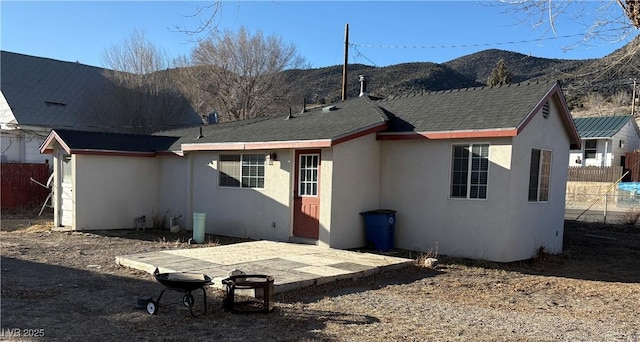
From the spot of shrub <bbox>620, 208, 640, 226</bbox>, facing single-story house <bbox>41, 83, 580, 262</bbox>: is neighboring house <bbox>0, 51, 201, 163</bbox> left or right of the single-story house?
right

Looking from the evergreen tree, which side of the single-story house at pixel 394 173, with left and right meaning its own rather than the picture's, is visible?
back

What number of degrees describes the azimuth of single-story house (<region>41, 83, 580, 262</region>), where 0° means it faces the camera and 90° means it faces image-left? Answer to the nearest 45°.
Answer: approximately 45°

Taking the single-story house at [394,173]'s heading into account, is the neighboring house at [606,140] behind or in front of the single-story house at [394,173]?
behind

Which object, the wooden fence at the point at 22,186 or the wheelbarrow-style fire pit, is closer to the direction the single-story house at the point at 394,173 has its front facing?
the wheelbarrow-style fire pit

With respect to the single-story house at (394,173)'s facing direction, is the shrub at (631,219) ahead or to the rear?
to the rear

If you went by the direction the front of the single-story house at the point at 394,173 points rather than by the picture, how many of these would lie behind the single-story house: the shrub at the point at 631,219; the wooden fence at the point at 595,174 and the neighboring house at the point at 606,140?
3

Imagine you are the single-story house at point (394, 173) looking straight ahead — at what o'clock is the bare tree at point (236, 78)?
The bare tree is roughly at 4 o'clock from the single-story house.

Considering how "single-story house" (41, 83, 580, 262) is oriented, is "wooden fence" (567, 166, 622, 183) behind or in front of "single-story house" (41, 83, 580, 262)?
behind

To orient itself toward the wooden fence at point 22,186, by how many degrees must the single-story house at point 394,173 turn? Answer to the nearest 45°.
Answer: approximately 90° to its right

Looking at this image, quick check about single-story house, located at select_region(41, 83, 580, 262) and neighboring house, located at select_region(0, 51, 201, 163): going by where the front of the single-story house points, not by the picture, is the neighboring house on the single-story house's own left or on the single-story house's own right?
on the single-story house's own right

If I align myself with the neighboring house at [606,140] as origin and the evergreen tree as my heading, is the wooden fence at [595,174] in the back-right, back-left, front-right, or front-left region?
back-left

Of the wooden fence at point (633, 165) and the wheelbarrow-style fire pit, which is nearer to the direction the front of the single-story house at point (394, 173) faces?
the wheelbarrow-style fire pit
